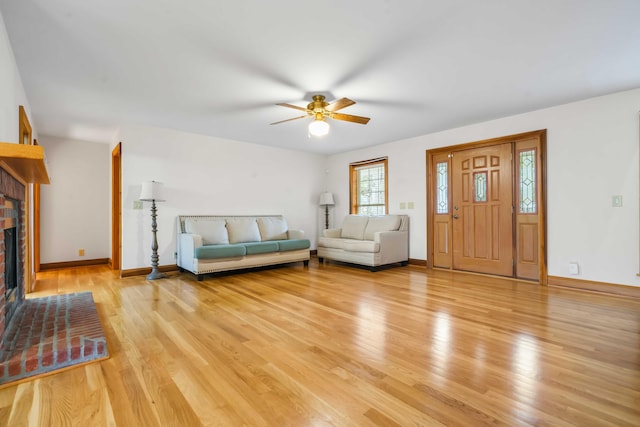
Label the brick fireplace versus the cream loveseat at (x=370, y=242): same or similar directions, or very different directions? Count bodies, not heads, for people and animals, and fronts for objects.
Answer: very different directions

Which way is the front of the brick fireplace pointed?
to the viewer's right

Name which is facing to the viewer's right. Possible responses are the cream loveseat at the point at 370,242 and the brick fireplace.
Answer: the brick fireplace

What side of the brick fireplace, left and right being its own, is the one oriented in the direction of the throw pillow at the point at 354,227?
front

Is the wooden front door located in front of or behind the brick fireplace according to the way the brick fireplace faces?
in front

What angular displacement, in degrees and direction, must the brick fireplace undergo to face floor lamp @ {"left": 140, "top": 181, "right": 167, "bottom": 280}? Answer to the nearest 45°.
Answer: approximately 45° to its left

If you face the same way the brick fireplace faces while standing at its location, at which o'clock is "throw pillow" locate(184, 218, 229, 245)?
The throw pillow is roughly at 11 o'clock from the brick fireplace.

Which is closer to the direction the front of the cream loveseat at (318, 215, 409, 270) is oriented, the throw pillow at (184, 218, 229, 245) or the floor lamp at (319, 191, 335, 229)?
the throw pillow

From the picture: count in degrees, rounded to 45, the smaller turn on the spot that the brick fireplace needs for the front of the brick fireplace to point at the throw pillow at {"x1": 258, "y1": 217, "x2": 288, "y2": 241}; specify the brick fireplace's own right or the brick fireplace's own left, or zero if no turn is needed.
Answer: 0° — it already faces it

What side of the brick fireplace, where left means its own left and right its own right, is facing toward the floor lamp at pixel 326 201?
front

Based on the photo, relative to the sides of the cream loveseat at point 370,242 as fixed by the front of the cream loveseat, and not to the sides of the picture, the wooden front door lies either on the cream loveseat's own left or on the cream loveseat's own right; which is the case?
on the cream loveseat's own left

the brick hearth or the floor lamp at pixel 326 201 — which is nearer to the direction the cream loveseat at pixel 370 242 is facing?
the brick hearth

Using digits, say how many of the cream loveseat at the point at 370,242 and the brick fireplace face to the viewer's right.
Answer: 1
